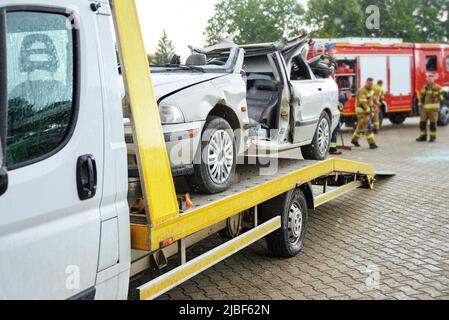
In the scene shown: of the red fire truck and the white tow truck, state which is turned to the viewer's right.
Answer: the red fire truck

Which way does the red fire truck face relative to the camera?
to the viewer's right

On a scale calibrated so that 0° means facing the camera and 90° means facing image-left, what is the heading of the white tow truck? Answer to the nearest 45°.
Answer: approximately 45°
